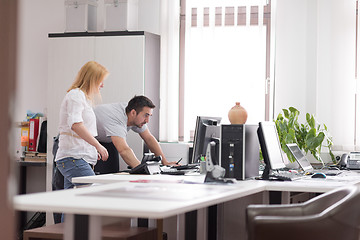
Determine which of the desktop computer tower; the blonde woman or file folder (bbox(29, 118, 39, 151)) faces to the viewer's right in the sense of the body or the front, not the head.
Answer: the blonde woman

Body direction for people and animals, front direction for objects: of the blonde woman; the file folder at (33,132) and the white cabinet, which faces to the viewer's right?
the blonde woman

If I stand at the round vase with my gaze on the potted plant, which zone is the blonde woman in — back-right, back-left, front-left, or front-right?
back-right

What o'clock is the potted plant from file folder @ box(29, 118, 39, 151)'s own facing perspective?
The potted plant is roughly at 10 o'clock from the file folder.

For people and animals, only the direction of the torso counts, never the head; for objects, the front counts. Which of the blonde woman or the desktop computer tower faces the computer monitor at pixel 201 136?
the blonde woman

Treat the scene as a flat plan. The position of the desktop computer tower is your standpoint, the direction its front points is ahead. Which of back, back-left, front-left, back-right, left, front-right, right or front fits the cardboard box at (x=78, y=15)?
back-right

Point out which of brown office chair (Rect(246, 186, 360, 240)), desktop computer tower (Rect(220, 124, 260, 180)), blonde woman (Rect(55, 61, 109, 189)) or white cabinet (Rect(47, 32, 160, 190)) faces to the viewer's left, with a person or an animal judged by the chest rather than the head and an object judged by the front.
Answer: the brown office chair

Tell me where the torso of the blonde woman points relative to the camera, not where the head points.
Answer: to the viewer's right

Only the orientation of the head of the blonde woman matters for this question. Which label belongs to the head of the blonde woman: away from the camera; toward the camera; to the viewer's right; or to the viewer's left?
to the viewer's right
